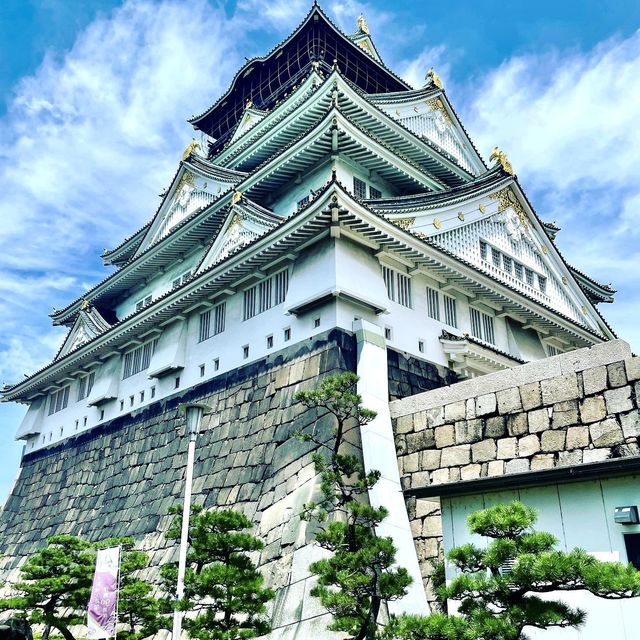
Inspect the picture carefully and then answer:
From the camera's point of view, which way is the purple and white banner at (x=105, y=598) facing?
toward the camera

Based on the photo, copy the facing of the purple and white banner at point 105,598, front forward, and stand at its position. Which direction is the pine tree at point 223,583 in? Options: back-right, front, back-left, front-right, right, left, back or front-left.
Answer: front-left
